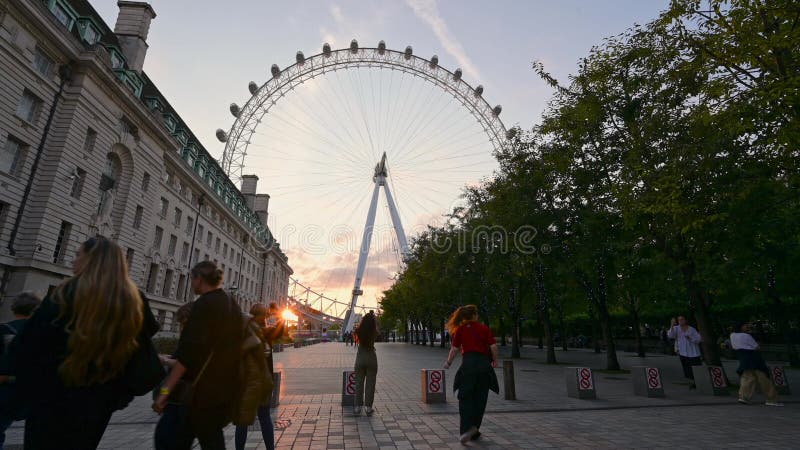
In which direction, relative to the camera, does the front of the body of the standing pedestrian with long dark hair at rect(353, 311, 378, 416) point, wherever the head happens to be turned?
away from the camera

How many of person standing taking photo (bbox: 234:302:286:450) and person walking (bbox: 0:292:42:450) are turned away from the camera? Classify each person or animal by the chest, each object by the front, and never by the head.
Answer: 2

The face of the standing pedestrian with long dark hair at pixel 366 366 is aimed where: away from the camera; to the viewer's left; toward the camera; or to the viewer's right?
away from the camera

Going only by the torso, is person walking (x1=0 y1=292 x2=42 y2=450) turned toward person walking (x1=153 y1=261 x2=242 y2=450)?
no

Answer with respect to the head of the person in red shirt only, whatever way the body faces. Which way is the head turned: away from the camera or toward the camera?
away from the camera

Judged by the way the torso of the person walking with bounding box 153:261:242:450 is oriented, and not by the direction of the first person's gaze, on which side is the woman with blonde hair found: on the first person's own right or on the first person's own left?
on the first person's own left

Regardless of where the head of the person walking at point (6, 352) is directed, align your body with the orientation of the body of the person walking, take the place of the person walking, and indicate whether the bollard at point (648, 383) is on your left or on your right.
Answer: on your right

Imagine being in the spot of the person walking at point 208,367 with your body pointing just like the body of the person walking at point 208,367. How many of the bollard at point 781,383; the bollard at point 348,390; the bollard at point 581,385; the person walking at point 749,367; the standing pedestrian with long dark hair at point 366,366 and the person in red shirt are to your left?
0

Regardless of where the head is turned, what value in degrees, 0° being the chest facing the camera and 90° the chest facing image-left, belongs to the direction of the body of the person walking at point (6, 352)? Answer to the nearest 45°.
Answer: approximately 180°

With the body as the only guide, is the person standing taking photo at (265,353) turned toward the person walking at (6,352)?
no

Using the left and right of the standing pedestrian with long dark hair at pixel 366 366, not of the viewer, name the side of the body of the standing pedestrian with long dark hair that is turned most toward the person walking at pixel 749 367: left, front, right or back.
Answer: right

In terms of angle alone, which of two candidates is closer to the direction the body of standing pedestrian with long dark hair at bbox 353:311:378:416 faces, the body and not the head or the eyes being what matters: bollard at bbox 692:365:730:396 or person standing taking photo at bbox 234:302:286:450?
the bollard

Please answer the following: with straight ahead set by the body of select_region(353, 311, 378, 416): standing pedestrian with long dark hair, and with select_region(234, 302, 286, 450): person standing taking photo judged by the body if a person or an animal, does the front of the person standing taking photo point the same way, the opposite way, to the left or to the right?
to the right

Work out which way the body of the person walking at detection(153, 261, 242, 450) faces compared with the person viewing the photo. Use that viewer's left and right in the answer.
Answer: facing away from the viewer and to the left of the viewer
